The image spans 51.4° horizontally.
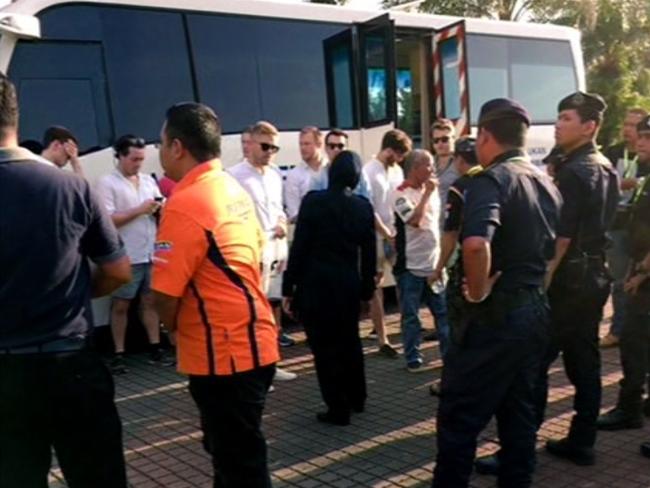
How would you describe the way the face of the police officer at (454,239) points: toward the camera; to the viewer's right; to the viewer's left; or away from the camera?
to the viewer's left

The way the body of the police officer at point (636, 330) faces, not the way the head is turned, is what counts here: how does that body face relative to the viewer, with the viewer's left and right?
facing to the left of the viewer

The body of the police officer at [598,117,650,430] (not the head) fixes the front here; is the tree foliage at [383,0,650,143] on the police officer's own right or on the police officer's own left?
on the police officer's own right

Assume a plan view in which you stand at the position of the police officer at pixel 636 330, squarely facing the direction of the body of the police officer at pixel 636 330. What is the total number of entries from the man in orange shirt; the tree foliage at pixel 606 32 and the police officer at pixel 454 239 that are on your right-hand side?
1

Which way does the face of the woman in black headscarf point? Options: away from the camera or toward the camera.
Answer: away from the camera

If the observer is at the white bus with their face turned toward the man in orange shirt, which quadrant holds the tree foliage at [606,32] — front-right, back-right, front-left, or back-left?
back-left

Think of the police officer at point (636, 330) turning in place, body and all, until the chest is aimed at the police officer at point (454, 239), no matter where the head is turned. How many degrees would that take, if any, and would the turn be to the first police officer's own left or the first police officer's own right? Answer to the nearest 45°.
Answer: approximately 45° to the first police officer's own left

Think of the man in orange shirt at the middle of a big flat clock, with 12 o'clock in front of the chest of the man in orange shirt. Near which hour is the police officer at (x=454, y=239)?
The police officer is roughly at 4 o'clock from the man in orange shirt.

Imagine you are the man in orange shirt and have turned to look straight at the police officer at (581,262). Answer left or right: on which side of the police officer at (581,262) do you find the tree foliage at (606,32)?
left

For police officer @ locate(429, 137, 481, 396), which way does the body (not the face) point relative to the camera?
to the viewer's left
